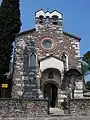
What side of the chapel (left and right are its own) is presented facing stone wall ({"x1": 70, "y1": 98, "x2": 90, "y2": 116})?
front

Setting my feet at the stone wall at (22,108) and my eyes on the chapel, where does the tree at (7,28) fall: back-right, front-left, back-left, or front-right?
front-left

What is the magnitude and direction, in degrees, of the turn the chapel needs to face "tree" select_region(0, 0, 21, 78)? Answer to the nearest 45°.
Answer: approximately 90° to its right

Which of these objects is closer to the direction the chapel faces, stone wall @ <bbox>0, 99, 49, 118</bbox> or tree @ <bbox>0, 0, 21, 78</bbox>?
the stone wall

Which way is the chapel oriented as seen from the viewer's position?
toward the camera

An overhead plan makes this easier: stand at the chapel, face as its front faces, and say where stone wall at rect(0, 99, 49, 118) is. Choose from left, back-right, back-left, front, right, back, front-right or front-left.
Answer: front

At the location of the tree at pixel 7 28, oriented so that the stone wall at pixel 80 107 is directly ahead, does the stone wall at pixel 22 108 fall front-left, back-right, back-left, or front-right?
front-right

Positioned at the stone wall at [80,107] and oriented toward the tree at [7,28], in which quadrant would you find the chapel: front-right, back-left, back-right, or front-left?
front-right

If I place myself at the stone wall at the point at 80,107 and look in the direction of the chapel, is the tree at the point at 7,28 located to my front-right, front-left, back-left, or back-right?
front-left

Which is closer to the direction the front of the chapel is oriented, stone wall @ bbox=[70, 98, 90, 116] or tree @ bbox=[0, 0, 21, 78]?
the stone wall
